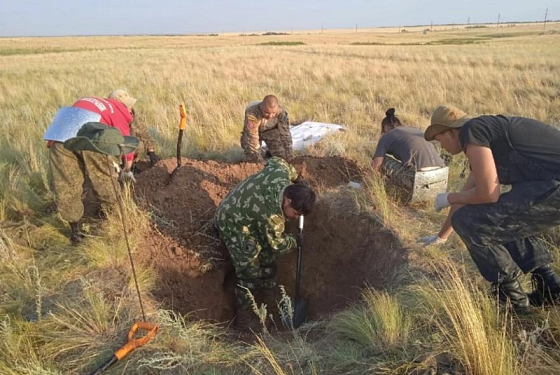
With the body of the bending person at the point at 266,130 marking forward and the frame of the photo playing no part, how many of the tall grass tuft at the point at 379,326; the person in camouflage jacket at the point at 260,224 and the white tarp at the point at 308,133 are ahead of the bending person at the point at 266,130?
2

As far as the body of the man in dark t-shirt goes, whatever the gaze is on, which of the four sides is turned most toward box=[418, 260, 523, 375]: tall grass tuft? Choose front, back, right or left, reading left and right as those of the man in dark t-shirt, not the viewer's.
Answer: left

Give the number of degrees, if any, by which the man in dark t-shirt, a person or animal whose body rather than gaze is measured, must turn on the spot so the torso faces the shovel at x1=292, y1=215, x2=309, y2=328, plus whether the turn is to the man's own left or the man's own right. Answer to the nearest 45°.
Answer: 0° — they already face it

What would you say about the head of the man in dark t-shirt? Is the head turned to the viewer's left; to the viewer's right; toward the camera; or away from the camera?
to the viewer's left

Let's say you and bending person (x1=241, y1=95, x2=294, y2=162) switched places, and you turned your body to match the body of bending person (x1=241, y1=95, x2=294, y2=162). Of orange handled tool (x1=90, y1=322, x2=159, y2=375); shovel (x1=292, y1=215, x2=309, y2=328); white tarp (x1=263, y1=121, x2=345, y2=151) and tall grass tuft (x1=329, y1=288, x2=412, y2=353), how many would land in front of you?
3

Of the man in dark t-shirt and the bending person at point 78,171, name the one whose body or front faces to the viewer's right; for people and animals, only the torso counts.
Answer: the bending person

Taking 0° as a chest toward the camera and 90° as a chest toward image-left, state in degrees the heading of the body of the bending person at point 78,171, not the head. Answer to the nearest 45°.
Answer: approximately 270°

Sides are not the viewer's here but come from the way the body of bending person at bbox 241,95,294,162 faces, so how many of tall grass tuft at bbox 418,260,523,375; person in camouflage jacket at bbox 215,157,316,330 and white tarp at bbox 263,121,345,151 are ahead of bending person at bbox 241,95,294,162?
2

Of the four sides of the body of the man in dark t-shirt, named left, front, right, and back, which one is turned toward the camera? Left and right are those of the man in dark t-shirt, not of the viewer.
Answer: left

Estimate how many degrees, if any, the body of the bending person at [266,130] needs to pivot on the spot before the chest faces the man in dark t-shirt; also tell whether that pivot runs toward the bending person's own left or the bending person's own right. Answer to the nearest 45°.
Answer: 0° — they already face them

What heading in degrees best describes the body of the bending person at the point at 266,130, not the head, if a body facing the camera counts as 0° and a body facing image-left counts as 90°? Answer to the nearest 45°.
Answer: approximately 0°

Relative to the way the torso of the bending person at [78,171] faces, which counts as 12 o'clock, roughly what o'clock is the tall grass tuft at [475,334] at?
The tall grass tuft is roughly at 2 o'clock from the bending person.

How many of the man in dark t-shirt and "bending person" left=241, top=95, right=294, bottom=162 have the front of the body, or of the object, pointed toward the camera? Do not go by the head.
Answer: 1

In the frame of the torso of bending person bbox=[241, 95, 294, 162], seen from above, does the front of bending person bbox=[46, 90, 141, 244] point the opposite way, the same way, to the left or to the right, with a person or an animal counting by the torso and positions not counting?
to the left
